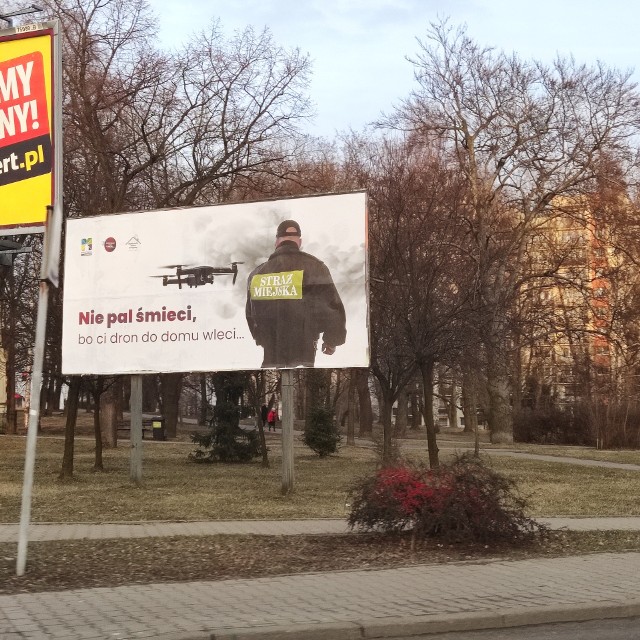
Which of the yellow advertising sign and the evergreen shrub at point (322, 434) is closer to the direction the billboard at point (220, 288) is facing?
the yellow advertising sign

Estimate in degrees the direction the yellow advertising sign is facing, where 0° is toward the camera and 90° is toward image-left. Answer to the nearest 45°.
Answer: approximately 45°

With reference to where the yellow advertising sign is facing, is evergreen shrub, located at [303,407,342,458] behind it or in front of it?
behind

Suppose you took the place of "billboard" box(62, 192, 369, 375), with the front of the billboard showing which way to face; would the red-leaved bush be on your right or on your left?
on your left

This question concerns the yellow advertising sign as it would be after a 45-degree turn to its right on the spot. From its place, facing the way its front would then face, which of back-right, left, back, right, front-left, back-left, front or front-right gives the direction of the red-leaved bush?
back

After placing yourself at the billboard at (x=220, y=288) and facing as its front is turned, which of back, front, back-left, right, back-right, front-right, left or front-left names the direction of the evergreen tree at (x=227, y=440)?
back-right

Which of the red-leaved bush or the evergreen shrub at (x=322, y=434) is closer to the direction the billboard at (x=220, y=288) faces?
the red-leaved bush

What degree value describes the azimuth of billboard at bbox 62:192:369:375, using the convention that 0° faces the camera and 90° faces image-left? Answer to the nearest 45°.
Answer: approximately 45°
